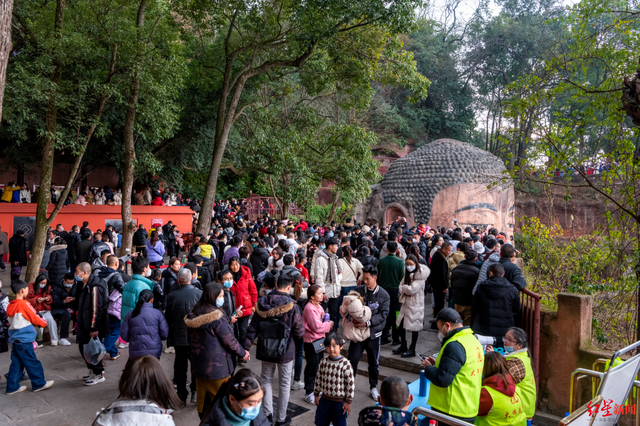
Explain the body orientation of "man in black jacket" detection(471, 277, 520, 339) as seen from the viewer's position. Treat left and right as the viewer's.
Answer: facing away from the viewer

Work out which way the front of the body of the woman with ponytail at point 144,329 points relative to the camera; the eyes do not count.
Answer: away from the camera

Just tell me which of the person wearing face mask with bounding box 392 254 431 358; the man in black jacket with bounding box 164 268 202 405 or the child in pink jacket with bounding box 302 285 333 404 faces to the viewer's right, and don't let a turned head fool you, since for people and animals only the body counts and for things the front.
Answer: the child in pink jacket

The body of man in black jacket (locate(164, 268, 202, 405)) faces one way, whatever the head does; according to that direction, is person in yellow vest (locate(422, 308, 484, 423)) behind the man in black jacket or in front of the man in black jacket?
behind

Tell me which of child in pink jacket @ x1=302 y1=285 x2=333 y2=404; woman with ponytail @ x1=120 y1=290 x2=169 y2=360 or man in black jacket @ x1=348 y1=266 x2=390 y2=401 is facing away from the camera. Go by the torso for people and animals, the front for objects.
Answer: the woman with ponytail

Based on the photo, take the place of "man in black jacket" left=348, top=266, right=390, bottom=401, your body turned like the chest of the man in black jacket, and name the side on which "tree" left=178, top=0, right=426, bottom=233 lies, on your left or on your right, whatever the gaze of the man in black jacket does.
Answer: on your right

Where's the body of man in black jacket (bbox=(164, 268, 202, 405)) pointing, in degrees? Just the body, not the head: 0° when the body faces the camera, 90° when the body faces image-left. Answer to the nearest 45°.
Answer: approximately 180°

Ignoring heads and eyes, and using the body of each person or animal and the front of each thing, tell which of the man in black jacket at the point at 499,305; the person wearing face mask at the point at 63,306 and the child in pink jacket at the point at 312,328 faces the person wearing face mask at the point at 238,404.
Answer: the person wearing face mask at the point at 63,306

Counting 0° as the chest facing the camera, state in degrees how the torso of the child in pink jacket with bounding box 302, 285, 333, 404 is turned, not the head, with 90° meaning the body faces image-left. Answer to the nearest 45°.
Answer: approximately 270°

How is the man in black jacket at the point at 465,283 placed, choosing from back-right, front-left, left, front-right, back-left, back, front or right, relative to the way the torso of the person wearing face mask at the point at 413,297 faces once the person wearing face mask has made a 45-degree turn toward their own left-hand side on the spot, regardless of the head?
left
